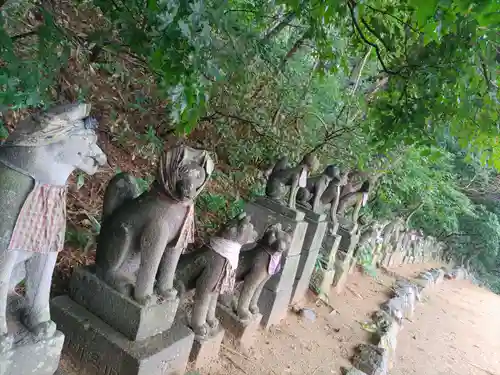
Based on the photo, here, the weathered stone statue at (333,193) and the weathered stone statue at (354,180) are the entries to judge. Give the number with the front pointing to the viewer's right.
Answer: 2

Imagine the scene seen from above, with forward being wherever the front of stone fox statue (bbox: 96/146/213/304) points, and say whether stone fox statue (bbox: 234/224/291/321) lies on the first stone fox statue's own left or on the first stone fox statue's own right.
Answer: on the first stone fox statue's own left

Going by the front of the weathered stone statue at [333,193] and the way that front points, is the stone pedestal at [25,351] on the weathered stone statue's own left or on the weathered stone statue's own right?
on the weathered stone statue's own right

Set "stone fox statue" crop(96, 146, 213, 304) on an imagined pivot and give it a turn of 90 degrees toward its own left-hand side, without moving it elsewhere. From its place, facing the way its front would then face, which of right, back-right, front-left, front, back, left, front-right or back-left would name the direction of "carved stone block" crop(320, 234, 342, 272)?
front

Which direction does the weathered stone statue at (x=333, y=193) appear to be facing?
to the viewer's right

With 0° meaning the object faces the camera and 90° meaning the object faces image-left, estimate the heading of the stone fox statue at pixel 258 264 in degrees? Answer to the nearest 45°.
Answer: approximately 315°

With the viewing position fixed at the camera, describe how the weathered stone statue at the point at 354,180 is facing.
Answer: facing to the right of the viewer

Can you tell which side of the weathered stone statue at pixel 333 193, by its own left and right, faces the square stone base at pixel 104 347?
right

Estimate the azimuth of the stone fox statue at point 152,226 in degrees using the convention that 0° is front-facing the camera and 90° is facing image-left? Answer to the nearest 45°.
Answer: approximately 315°
